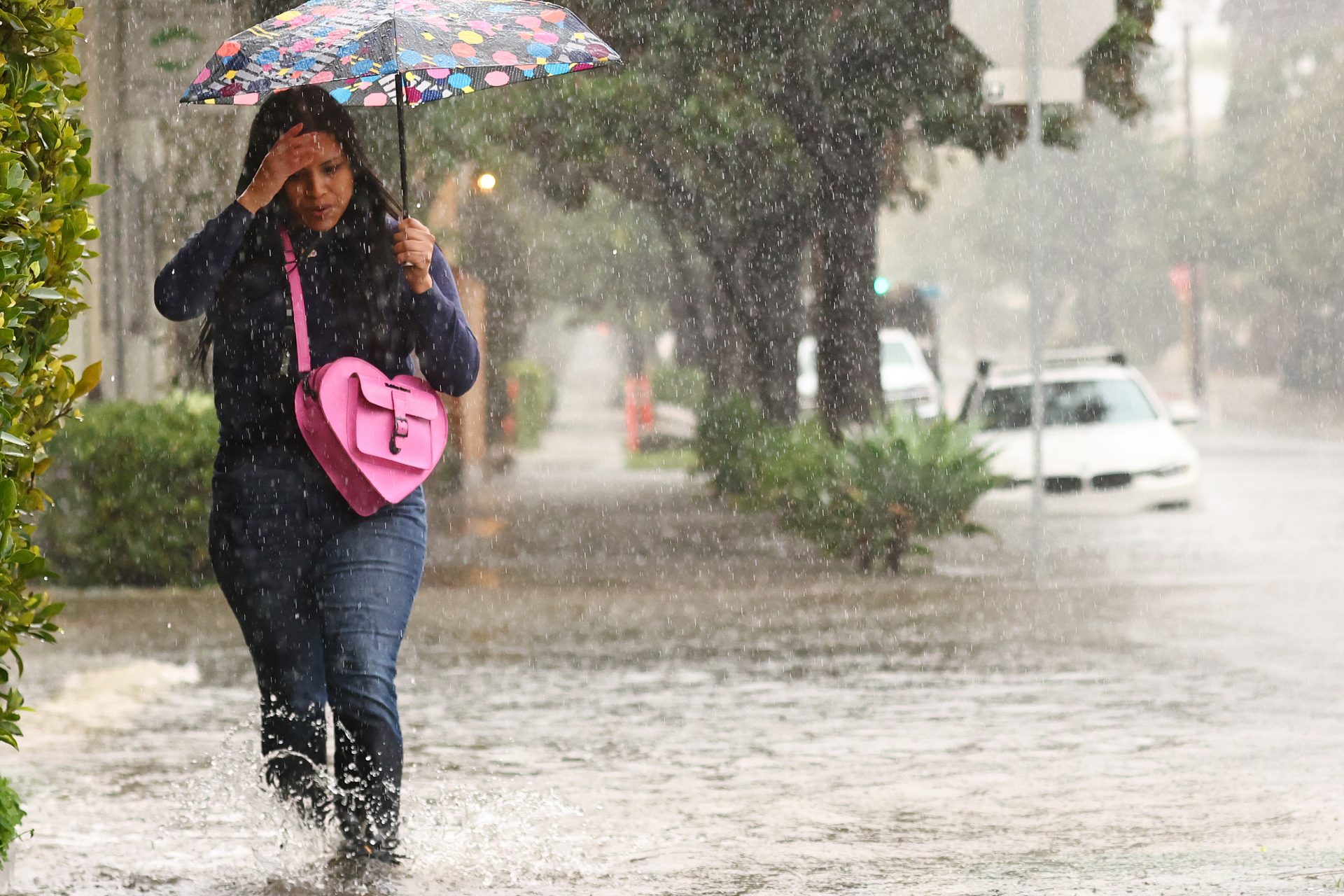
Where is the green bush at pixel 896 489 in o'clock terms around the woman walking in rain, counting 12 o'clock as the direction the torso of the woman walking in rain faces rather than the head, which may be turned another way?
The green bush is roughly at 7 o'clock from the woman walking in rain.

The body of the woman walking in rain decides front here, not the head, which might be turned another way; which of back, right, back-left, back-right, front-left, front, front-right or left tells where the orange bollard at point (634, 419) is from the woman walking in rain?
back

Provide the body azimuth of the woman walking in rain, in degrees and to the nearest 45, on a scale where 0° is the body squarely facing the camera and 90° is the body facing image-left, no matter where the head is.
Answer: approximately 0°

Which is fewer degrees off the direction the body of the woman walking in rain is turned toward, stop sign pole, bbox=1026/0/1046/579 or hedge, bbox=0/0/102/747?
the hedge

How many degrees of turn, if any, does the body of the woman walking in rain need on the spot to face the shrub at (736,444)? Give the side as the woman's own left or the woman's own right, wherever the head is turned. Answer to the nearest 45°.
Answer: approximately 180°

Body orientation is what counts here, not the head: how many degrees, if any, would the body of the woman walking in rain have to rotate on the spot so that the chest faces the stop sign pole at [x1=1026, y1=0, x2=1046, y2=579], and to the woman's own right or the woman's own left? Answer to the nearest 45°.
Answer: approximately 135° to the woman's own left

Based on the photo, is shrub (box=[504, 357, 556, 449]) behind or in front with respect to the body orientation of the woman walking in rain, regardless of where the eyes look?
behind

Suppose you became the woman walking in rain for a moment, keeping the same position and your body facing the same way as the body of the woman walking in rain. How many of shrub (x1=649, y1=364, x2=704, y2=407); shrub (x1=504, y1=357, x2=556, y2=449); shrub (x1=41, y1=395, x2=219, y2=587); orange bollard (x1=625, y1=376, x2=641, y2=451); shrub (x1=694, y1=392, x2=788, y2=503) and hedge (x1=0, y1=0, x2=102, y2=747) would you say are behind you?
5

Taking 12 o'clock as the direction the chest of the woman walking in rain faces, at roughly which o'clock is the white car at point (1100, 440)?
The white car is roughly at 7 o'clock from the woman walking in rain.

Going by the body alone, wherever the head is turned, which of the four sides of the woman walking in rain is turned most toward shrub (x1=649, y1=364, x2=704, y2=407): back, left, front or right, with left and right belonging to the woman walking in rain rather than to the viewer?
back

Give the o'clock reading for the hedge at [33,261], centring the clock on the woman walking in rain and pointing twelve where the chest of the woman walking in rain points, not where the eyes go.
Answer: The hedge is roughly at 2 o'clock from the woman walking in rain.
